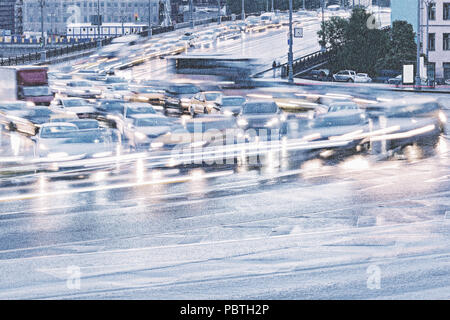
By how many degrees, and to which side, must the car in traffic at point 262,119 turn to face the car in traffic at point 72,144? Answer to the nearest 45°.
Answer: approximately 45° to its right

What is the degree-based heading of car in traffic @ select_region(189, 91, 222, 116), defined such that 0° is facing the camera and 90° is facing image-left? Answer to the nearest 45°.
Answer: approximately 315°

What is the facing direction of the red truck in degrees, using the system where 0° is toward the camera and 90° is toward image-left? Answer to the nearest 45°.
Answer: approximately 315°

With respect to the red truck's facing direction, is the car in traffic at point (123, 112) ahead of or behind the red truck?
ahead

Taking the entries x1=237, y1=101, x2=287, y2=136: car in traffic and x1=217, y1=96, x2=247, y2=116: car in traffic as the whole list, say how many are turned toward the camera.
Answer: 2

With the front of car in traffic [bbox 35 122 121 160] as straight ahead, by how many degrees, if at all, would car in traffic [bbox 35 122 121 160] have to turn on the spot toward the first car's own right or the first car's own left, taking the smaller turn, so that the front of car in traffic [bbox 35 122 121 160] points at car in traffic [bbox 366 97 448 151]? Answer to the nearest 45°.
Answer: approximately 90° to the first car's own left

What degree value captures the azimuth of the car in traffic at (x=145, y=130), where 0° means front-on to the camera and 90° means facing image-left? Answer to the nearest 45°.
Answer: approximately 45°

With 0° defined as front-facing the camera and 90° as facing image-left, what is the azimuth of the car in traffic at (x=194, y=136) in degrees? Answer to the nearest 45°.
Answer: approximately 45°

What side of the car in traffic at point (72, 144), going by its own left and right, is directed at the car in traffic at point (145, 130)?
left

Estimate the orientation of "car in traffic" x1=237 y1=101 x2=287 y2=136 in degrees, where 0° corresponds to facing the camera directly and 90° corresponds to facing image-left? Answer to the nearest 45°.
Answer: approximately 0°
